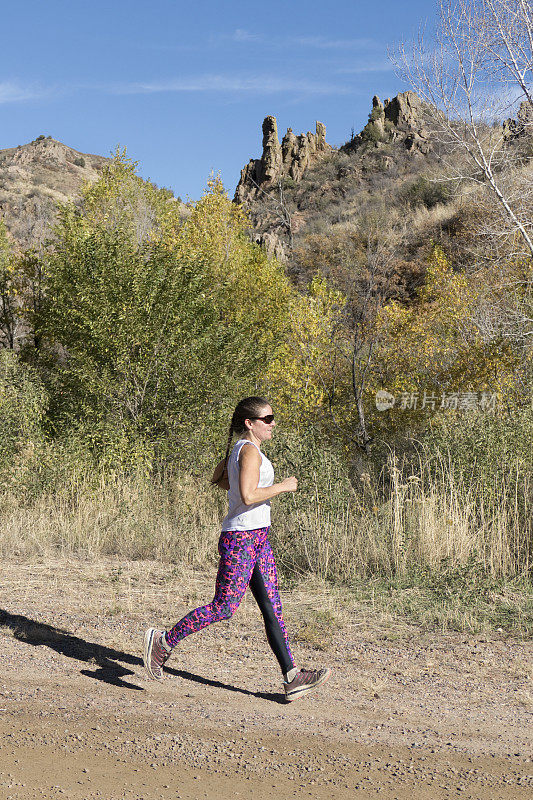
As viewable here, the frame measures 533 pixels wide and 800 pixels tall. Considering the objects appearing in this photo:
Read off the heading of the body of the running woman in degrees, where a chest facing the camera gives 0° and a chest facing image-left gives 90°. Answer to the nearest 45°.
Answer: approximately 270°

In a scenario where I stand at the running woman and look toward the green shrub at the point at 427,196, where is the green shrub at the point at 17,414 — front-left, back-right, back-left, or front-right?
front-left

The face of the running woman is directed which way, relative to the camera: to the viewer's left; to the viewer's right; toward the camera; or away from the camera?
to the viewer's right
